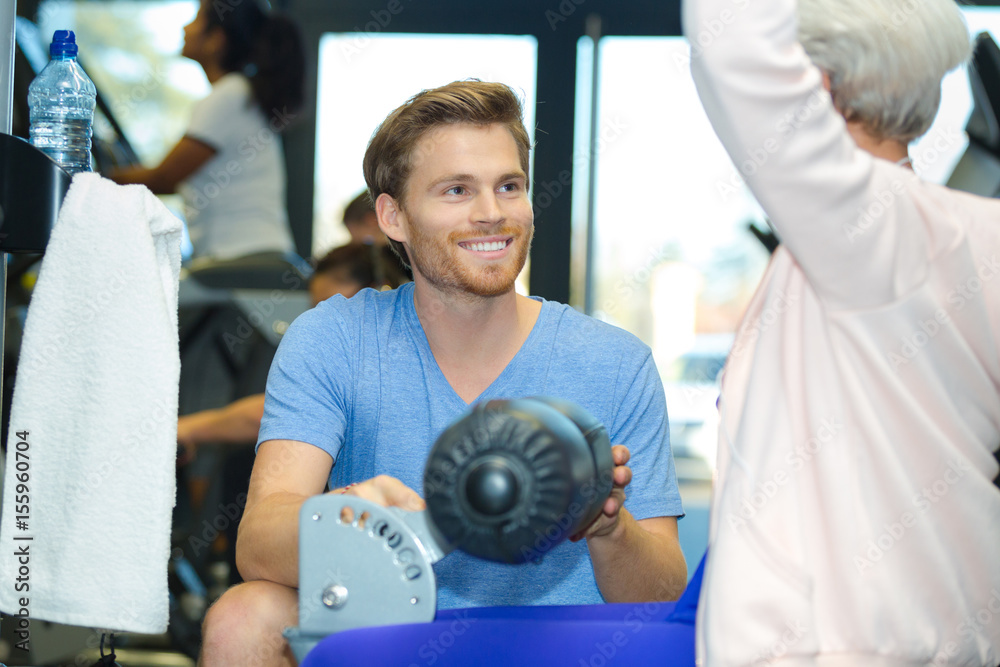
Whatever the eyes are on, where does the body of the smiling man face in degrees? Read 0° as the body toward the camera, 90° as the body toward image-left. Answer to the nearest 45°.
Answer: approximately 0°

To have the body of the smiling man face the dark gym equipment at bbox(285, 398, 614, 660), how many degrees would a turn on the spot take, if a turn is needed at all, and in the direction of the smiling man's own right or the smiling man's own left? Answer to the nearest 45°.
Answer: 0° — they already face it
